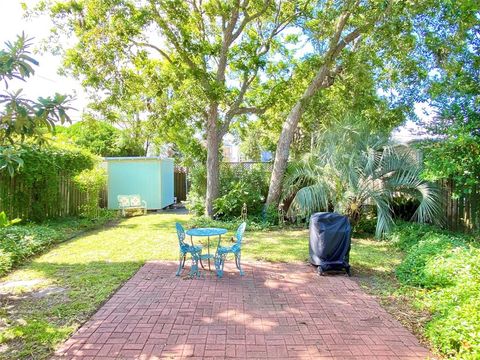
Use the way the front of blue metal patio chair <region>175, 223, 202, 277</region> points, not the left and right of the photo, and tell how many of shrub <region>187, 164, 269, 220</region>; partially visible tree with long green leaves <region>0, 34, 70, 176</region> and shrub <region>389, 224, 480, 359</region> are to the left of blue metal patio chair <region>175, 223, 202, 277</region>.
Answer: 1

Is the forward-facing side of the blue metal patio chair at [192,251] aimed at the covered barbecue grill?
yes

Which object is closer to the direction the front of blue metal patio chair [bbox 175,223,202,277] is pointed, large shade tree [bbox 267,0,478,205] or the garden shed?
the large shade tree

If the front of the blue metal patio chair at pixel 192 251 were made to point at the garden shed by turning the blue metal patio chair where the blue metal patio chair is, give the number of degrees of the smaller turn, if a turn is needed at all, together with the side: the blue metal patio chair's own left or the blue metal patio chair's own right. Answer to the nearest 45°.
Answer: approximately 90° to the blue metal patio chair's own left

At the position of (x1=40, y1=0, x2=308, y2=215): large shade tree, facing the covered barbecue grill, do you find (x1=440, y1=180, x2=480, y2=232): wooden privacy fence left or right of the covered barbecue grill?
left

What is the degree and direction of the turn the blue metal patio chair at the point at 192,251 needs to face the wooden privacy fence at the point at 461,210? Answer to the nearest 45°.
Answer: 0° — it already faces it

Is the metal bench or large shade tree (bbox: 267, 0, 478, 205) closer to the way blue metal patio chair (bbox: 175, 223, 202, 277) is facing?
the large shade tree

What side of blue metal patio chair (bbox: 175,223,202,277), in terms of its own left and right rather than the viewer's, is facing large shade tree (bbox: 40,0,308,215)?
left

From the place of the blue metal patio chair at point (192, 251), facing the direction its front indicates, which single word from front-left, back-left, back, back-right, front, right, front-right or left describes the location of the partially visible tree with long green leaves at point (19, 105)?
back-right

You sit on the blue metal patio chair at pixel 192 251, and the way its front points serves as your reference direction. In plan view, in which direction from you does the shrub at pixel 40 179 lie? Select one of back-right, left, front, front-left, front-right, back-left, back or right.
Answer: back-left

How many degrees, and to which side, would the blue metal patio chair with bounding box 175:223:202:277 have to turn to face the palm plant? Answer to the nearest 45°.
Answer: approximately 45° to its left

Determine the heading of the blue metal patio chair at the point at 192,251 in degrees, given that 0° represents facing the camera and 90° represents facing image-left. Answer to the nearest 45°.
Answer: approximately 270°
